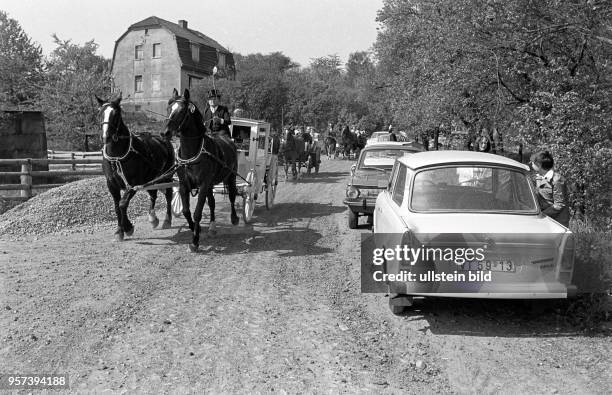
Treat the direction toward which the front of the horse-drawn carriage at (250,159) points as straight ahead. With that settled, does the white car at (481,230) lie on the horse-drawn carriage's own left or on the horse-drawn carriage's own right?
on the horse-drawn carriage's own left

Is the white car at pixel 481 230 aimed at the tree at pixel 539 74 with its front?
yes

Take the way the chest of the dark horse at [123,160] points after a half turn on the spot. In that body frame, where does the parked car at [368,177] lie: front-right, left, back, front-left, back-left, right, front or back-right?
front-right

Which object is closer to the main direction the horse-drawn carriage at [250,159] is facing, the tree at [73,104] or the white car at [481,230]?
the white car

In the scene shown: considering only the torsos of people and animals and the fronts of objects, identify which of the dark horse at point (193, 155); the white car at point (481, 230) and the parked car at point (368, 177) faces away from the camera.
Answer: the white car

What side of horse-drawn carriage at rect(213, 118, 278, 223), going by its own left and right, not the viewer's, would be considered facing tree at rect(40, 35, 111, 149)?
right

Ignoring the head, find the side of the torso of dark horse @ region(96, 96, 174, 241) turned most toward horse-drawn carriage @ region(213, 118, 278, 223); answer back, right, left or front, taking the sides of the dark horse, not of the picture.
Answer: back

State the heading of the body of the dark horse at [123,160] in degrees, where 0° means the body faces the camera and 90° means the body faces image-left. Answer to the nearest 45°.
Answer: approximately 45°

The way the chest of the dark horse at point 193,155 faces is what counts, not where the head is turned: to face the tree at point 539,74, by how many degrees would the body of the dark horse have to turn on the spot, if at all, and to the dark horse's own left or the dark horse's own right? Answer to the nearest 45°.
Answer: approximately 135° to the dark horse's own left

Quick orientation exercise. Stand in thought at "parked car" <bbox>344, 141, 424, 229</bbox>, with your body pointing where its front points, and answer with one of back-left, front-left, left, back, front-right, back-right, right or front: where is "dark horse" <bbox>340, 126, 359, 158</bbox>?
back

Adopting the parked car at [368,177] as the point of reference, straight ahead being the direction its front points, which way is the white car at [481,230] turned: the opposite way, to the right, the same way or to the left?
the opposite way

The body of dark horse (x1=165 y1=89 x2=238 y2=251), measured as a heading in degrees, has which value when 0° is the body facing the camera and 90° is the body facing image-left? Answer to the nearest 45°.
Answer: approximately 45°

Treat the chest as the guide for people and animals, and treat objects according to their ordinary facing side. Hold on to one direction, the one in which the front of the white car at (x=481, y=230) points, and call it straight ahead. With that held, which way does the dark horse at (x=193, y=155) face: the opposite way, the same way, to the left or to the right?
the opposite way

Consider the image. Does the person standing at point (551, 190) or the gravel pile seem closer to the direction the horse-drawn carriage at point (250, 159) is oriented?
the gravel pile

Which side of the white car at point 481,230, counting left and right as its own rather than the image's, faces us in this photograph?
back
